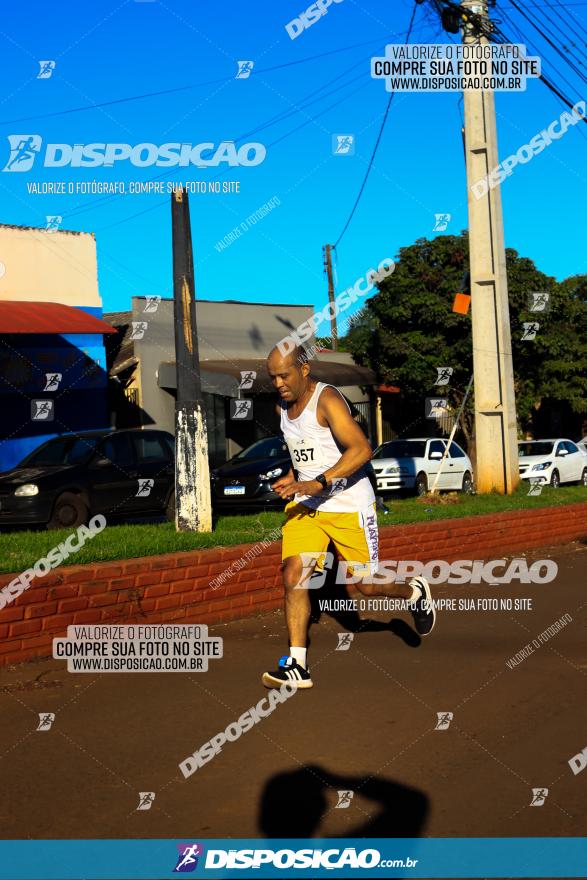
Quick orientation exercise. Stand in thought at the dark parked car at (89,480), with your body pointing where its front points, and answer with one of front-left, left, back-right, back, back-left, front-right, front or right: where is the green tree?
back

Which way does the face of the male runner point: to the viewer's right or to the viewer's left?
to the viewer's left

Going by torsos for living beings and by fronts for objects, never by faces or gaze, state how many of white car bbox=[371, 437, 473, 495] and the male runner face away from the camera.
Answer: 0

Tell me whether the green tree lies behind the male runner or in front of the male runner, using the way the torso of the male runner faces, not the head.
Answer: behind

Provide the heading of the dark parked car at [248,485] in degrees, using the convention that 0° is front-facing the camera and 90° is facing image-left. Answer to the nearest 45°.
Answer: approximately 45°

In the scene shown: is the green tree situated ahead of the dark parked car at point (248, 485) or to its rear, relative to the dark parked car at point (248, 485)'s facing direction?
to the rear

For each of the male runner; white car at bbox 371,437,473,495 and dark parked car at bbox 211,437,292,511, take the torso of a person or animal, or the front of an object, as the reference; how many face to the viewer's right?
0

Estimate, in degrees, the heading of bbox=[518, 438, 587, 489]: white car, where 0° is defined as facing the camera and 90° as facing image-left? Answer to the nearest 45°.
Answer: approximately 45°

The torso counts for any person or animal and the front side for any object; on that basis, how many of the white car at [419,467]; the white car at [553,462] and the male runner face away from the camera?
0

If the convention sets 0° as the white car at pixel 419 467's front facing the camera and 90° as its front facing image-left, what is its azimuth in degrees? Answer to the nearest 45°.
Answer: approximately 45°

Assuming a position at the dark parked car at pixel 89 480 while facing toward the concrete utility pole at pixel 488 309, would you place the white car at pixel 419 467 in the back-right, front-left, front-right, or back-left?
front-left

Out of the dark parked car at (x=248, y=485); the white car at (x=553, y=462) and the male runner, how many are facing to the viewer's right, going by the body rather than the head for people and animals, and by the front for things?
0

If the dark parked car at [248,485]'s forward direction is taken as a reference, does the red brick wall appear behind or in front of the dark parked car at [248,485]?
in front

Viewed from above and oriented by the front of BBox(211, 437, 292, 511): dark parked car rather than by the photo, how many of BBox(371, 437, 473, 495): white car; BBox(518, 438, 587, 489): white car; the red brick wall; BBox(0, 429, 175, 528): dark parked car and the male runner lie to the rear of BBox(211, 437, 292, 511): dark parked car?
2
